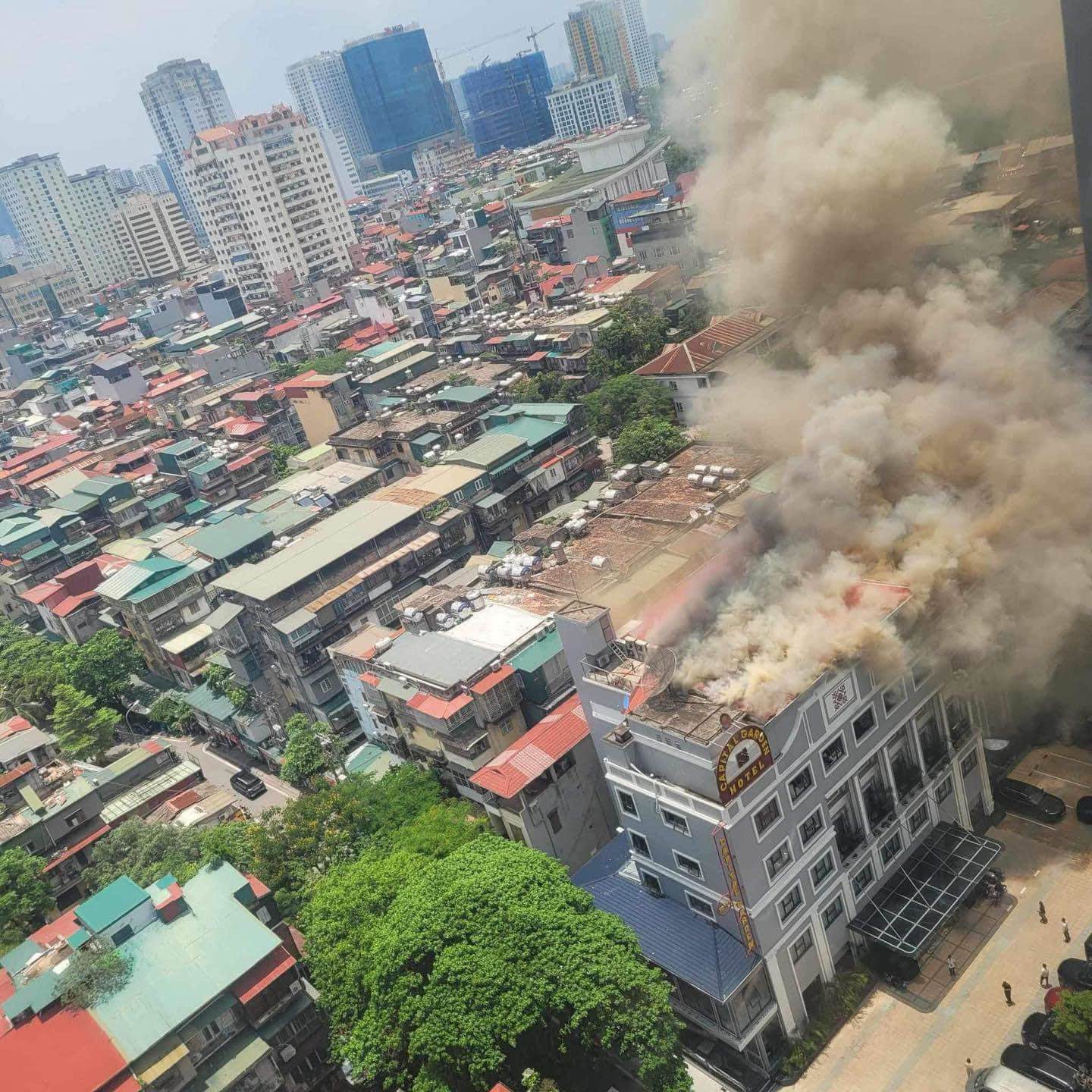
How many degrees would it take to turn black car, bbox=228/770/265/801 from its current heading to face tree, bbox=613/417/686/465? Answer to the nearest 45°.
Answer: approximately 90° to its right

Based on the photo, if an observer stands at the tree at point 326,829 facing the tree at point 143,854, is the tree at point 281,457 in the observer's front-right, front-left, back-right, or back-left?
front-right

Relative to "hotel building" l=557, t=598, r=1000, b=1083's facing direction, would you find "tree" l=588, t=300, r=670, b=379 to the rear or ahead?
to the rear

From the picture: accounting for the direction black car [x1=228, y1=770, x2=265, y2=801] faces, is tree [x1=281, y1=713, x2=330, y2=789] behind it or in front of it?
in front

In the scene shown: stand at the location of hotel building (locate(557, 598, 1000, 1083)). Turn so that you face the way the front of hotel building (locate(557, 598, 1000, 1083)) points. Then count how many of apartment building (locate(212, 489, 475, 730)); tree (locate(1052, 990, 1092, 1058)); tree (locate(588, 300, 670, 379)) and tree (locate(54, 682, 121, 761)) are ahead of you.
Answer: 1

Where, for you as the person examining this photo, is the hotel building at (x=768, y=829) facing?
facing the viewer and to the right of the viewer

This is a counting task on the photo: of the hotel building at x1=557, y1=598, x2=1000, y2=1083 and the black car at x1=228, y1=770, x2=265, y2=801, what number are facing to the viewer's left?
0

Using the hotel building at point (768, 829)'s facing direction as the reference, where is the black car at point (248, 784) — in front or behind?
behind

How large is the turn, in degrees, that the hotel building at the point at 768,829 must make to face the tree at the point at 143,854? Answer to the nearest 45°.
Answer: approximately 135° to its right

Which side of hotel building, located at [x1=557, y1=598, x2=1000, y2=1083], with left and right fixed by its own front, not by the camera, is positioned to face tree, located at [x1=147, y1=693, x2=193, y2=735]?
back

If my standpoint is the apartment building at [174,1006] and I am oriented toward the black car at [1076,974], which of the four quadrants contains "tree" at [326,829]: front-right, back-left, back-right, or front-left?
front-left

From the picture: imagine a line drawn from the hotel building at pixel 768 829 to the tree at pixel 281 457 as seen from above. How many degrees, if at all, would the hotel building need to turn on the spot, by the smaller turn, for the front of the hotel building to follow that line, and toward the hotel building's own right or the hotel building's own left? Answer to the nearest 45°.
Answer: approximately 180°

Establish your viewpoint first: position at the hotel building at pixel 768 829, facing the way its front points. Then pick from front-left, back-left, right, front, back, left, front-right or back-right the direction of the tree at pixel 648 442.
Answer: back-left

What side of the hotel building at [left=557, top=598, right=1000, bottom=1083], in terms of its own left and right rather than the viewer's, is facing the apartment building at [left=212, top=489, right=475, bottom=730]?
back
